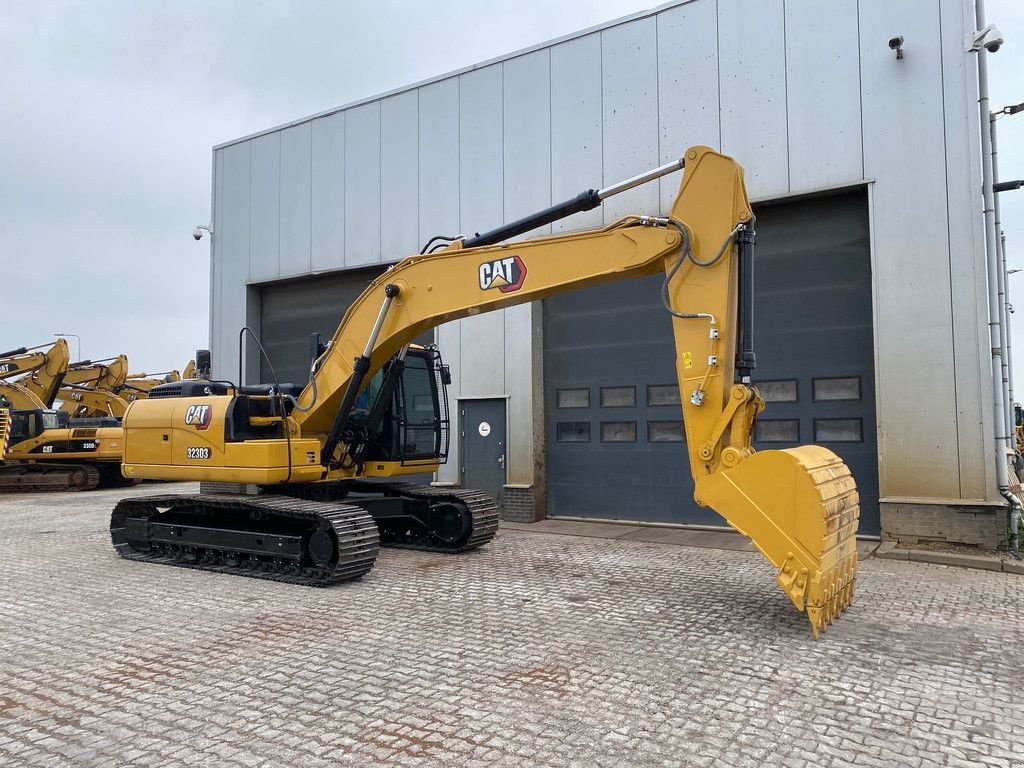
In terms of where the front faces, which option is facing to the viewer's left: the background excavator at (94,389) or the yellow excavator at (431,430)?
the background excavator

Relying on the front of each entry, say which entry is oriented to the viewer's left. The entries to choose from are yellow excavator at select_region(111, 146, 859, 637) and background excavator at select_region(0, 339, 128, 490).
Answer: the background excavator

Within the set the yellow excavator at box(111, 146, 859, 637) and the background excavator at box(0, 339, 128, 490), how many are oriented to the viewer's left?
1

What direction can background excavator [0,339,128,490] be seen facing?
to the viewer's left

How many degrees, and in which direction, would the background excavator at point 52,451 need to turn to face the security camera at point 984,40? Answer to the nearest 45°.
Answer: approximately 135° to its left

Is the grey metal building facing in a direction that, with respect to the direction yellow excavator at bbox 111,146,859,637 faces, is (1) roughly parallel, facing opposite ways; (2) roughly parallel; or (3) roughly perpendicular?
roughly perpendicular

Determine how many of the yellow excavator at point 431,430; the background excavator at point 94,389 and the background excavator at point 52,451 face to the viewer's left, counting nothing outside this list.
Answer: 2

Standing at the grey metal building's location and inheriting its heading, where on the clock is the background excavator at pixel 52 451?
The background excavator is roughly at 2 o'clock from the grey metal building.

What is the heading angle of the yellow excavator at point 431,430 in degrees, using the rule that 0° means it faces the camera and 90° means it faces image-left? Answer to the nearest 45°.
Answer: approximately 315°

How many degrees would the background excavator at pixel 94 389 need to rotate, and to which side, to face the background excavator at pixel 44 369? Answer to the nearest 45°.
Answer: approximately 45° to its left

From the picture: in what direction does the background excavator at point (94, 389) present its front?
to the viewer's left

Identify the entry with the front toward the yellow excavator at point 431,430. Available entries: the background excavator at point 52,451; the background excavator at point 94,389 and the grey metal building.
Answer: the grey metal building
